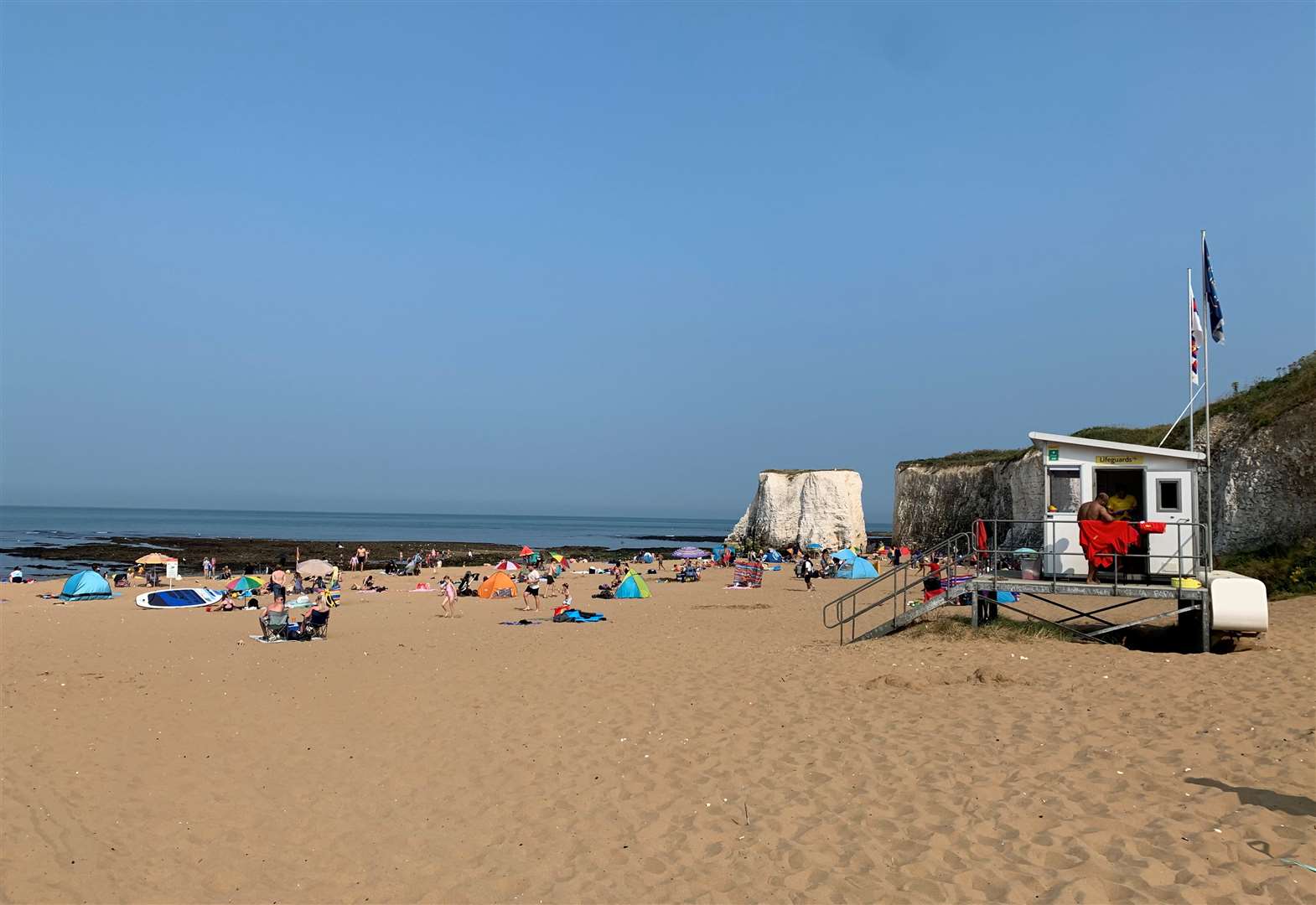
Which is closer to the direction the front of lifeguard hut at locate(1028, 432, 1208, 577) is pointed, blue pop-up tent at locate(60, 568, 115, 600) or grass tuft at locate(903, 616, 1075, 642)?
the grass tuft

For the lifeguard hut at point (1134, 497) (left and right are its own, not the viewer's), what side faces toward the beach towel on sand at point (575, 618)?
right

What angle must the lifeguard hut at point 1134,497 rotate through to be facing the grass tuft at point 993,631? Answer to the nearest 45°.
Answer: approximately 45° to its right

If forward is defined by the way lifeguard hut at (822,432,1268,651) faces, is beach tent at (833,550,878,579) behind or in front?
behind

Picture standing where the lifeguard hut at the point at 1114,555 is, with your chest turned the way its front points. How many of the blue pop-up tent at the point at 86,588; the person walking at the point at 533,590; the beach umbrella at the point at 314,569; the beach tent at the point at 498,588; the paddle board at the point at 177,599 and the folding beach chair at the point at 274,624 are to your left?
0

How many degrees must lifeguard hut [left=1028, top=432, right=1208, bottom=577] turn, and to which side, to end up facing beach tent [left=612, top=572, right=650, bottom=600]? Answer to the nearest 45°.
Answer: approximately 135° to its right

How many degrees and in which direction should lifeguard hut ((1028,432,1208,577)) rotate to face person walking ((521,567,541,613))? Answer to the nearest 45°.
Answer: approximately 90° to its right

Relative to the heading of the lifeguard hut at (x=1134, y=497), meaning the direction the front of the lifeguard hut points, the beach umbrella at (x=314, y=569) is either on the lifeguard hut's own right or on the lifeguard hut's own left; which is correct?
on the lifeguard hut's own right

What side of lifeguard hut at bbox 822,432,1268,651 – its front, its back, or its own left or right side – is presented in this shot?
front

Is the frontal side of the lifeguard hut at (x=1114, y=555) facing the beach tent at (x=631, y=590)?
no

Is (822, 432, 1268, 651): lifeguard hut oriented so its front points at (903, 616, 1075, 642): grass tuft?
no
